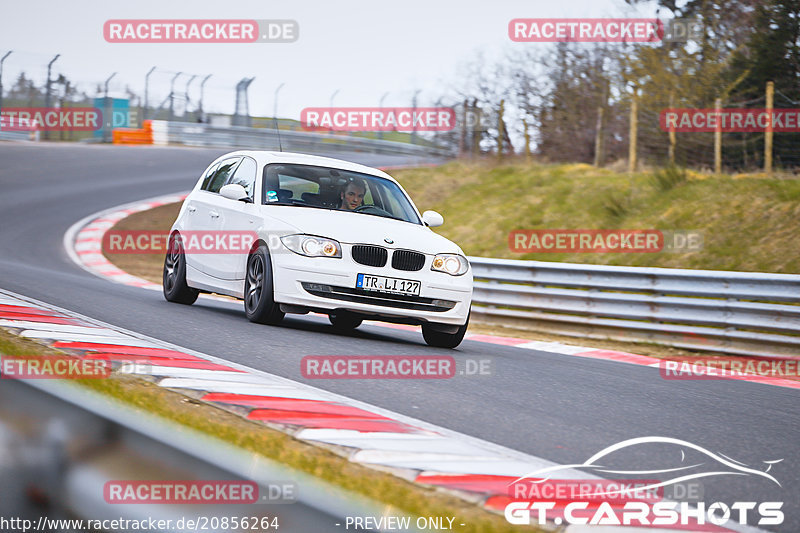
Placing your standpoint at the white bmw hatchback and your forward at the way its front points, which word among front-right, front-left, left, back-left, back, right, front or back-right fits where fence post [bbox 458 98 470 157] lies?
back-left

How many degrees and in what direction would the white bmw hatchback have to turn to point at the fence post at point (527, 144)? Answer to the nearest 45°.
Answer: approximately 135° to its left

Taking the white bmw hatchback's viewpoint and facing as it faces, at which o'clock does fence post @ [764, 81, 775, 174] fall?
The fence post is roughly at 9 o'clock from the white bmw hatchback.

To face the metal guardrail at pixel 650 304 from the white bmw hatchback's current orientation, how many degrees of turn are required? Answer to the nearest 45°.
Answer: approximately 90° to its left

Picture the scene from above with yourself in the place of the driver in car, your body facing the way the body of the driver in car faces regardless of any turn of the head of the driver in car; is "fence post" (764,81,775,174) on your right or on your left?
on your left

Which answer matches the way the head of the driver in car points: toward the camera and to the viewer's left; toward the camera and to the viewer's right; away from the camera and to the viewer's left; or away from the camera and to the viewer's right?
toward the camera and to the viewer's right

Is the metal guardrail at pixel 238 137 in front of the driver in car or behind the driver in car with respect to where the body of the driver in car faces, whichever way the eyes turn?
behind

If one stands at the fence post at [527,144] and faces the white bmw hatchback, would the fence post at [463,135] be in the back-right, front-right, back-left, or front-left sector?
back-right

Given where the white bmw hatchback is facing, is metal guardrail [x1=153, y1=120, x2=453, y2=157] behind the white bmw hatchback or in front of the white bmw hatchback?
behind

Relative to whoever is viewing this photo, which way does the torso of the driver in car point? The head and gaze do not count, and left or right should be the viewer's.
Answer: facing the viewer and to the right of the viewer

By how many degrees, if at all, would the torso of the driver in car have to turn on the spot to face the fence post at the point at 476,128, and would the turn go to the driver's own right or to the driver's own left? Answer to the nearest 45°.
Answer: approximately 135° to the driver's own left

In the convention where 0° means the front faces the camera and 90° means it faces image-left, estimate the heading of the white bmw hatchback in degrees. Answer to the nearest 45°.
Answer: approximately 315°

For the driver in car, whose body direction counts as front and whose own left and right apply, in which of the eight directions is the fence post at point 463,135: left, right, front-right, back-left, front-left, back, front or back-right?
back-left
